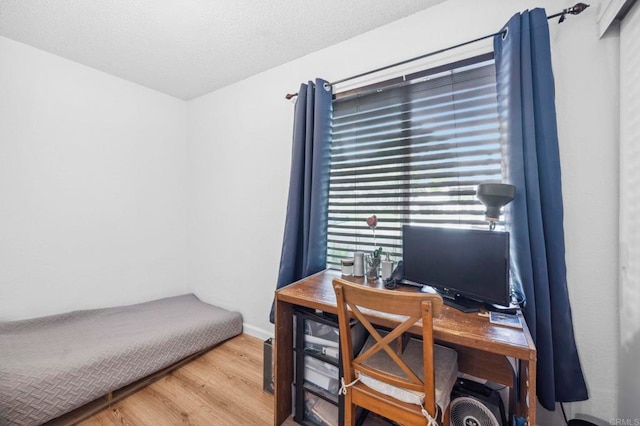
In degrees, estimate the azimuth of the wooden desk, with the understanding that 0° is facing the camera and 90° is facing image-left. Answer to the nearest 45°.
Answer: approximately 45°

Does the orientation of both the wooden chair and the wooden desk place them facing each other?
yes

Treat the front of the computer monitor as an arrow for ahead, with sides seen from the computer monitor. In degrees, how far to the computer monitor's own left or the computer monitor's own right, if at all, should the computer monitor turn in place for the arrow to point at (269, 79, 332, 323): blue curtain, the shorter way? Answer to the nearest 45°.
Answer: approximately 45° to the computer monitor's own right

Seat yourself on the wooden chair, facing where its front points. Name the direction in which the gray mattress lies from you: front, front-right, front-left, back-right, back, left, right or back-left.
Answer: back-left

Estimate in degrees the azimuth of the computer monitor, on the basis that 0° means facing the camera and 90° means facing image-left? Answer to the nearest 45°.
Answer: approximately 45°

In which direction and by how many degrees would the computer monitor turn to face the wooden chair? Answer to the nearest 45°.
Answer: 0° — it already faces it

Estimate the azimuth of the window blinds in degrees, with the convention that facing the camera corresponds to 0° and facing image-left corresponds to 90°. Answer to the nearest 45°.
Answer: approximately 45°

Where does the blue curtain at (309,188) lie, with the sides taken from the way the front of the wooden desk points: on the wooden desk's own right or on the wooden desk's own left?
on the wooden desk's own right

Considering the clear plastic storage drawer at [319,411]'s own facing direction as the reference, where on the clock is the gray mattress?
The gray mattress is roughly at 2 o'clock from the clear plastic storage drawer.

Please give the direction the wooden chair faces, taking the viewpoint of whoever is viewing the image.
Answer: facing away from the viewer and to the right of the viewer
